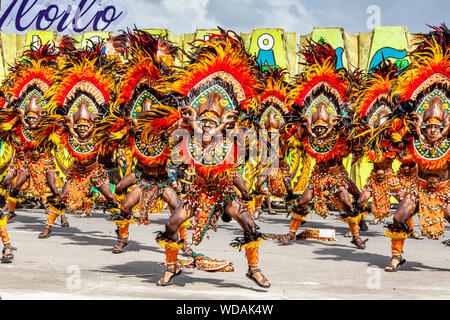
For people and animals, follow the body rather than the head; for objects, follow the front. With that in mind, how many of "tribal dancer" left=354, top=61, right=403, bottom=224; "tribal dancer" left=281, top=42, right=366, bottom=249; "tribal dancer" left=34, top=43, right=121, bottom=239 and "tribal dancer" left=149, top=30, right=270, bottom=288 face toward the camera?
4

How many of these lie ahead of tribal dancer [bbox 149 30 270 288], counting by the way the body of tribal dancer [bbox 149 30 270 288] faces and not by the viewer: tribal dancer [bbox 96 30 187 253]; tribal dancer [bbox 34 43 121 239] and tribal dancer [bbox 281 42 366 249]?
0

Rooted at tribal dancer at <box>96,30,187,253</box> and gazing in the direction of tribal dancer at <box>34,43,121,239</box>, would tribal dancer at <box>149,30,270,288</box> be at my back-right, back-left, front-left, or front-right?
back-left

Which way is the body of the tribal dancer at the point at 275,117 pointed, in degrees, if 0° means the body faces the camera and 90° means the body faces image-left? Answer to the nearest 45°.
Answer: approximately 0°

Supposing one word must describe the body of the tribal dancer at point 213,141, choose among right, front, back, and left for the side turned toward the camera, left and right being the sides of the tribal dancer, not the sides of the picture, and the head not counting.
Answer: front

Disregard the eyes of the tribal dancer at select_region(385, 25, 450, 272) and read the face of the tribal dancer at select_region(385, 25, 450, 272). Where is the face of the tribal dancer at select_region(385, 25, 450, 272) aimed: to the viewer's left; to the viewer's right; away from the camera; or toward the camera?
toward the camera

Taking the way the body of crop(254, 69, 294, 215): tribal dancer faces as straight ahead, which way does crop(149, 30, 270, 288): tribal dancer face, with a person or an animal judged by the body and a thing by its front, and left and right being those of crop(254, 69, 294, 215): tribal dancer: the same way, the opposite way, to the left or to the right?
the same way

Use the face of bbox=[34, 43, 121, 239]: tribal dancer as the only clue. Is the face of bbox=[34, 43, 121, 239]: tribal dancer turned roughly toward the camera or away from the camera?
toward the camera

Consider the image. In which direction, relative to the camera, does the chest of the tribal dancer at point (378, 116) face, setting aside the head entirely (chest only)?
toward the camera

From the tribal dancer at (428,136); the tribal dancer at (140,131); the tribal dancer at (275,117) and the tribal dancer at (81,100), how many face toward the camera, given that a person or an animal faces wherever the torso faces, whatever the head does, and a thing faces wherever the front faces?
4

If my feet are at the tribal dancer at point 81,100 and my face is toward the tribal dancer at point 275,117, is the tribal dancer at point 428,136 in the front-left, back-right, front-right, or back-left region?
front-right

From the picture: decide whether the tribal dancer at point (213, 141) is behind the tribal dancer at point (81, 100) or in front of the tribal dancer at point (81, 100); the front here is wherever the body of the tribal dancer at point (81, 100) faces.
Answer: in front

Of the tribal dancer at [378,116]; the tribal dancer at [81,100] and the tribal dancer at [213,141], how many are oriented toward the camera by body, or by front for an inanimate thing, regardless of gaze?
3

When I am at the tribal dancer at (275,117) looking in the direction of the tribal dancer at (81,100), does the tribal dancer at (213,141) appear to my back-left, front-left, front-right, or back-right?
front-left
